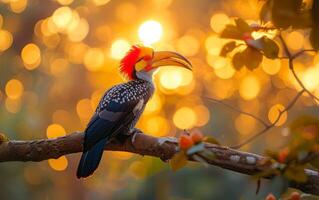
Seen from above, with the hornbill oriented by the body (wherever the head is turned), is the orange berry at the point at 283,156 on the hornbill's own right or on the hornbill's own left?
on the hornbill's own right

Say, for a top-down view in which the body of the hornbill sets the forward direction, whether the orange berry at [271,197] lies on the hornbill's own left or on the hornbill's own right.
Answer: on the hornbill's own right

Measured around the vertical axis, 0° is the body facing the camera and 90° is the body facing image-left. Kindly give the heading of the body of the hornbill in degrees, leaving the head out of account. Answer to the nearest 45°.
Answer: approximately 270°
